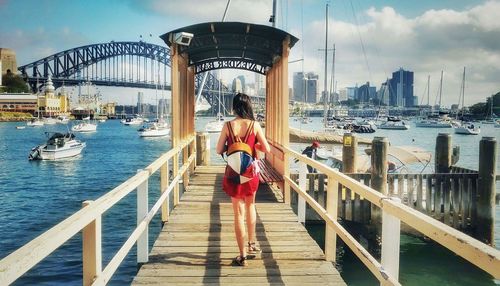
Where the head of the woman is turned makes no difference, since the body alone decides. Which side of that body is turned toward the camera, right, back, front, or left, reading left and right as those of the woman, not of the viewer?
back

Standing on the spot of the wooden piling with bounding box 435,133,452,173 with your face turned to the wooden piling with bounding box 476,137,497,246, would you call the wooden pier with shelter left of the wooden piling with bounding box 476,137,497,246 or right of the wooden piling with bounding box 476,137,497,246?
right

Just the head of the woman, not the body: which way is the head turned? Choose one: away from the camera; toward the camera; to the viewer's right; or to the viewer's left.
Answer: away from the camera

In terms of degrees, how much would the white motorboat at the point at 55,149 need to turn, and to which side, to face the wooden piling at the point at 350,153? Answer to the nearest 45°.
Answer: approximately 135° to its right

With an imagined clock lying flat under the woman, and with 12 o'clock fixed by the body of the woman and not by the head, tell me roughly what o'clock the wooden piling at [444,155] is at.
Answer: The wooden piling is roughly at 1 o'clock from the woman.

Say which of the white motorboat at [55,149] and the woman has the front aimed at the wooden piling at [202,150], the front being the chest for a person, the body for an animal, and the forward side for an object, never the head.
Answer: the woman

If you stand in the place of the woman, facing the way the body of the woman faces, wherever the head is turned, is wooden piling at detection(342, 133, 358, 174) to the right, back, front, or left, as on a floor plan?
front
